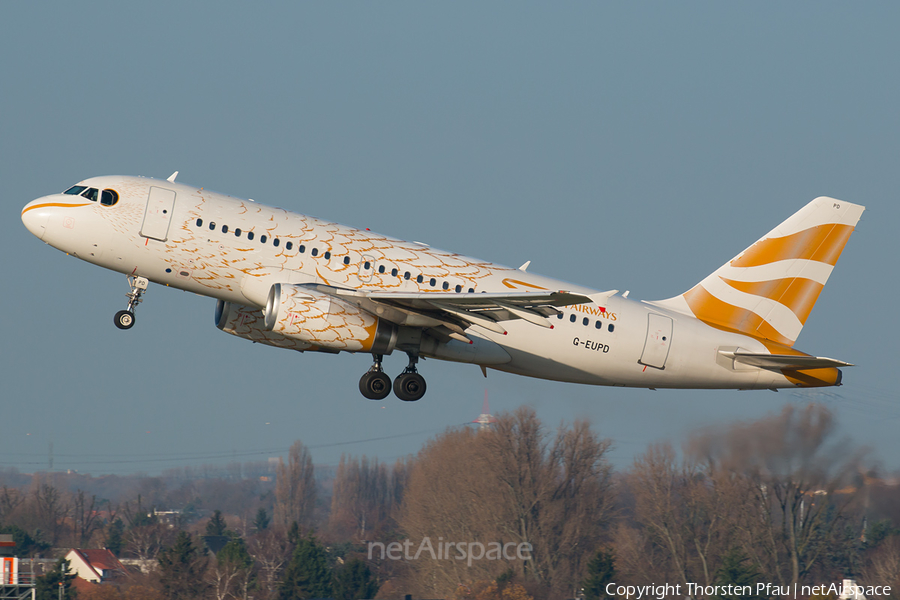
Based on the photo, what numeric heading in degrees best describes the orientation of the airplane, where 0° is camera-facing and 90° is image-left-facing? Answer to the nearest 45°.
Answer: approximately 90°
